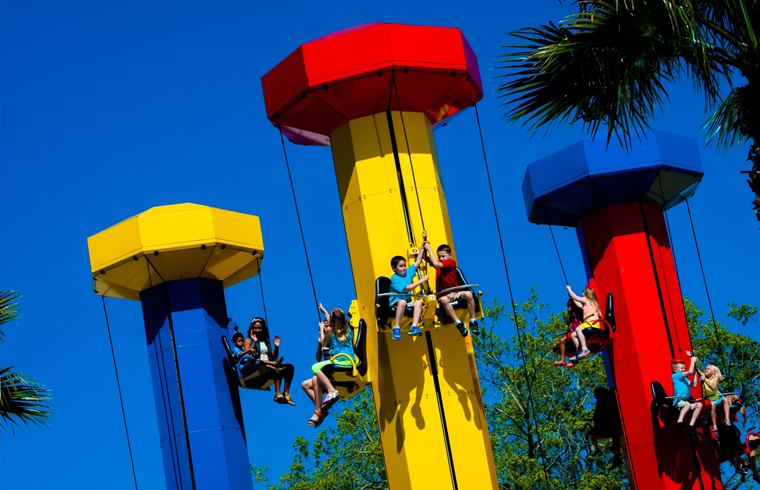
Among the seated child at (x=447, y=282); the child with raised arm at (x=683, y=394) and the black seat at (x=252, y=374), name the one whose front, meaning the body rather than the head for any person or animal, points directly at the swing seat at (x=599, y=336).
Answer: the black seat

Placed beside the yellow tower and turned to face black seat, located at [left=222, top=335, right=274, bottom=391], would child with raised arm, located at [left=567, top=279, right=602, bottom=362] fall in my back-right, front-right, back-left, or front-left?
back-right

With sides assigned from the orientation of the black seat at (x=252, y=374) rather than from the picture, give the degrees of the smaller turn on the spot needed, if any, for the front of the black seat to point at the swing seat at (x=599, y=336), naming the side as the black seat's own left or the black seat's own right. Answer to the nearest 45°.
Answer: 0° — it already faces it

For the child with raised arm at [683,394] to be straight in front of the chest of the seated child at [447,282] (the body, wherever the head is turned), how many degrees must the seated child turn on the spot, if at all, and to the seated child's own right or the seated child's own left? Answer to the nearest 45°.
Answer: approximately 135° to the seated child's own left

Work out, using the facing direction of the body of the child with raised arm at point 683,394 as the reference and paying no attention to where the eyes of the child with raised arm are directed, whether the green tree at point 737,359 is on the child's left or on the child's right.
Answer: on the child's left

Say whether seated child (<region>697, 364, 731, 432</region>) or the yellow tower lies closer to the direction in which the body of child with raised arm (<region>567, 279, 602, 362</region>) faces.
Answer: the yellow tower

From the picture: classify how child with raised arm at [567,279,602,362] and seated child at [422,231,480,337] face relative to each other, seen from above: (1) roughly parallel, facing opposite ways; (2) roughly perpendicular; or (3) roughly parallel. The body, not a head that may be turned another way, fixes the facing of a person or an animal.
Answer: roughly perpendicular

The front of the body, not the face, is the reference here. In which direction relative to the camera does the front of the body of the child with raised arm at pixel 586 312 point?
to the viewer's left
